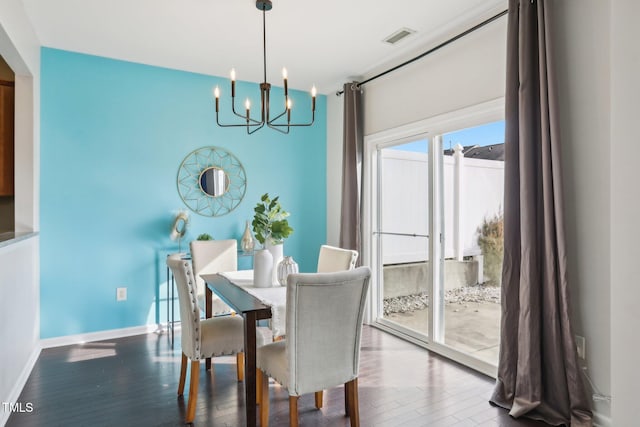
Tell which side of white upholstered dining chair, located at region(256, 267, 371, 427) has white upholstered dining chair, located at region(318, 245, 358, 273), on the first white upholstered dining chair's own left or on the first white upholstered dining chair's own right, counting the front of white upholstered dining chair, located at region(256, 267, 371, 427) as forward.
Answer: on the first white upholstered dining chair's own right

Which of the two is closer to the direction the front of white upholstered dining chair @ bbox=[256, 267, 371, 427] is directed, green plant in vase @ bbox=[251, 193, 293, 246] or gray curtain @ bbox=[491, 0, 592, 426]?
the green plant in vase

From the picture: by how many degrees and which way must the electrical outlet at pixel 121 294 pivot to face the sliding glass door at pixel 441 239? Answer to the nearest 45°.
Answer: approximately 45° to its left

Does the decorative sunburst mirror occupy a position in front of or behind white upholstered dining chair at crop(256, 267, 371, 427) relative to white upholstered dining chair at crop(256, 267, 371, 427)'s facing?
in front

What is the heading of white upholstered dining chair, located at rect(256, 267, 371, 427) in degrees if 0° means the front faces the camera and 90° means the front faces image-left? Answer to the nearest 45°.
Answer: approximately 135°

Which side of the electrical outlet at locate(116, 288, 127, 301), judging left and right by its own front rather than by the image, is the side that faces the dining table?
front

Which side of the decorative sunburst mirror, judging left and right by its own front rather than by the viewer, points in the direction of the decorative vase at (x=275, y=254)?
front

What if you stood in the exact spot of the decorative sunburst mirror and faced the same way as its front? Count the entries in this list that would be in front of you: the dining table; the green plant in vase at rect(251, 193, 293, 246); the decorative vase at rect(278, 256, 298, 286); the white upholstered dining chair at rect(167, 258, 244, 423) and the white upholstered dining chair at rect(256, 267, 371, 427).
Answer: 5

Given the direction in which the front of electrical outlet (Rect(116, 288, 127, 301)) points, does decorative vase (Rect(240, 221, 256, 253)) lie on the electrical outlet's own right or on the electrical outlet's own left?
on the electrical outlet's own left
